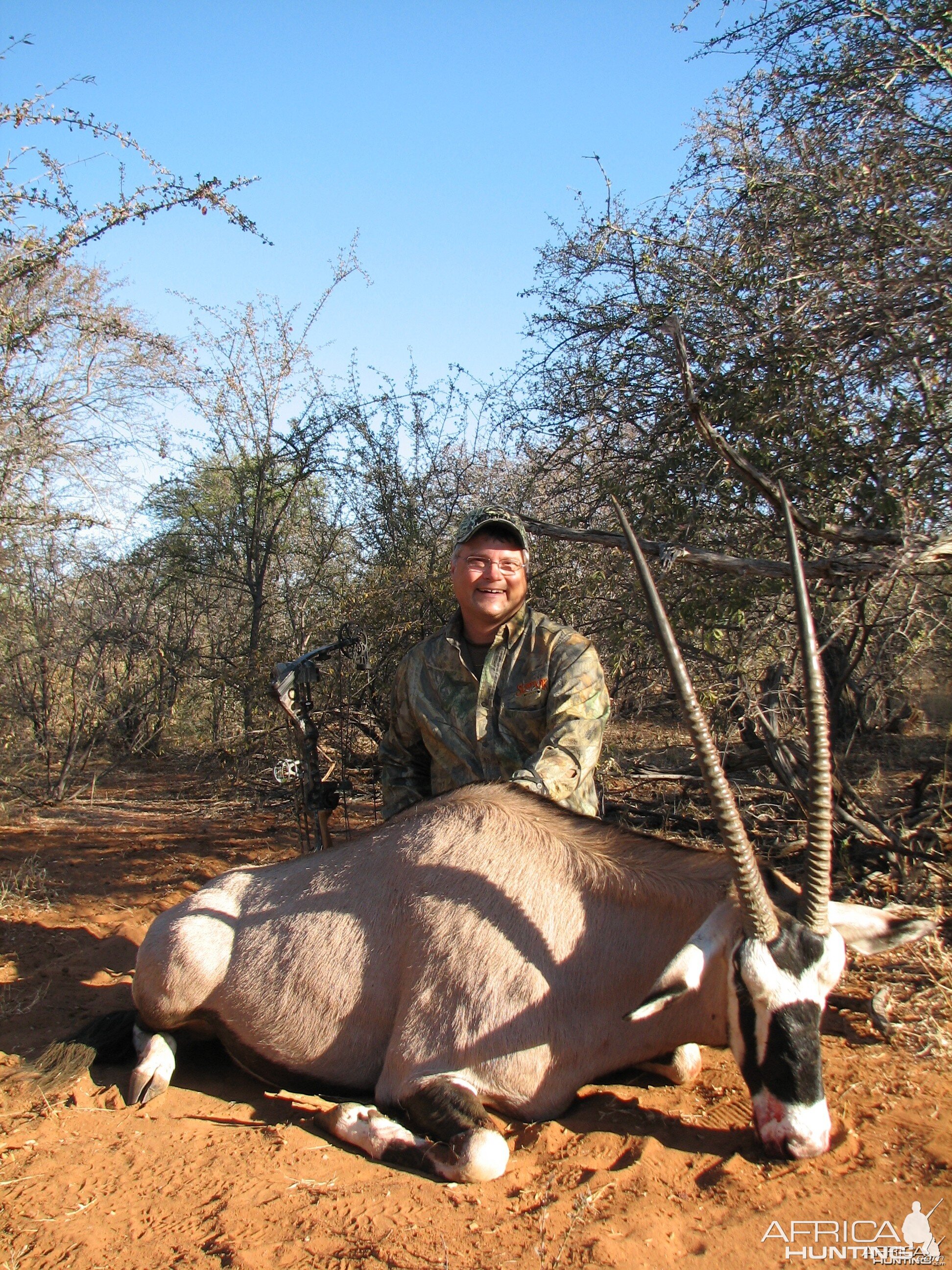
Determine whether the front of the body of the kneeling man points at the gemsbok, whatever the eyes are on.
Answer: yes

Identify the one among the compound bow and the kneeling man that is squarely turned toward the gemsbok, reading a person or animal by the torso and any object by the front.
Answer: the kneeling man

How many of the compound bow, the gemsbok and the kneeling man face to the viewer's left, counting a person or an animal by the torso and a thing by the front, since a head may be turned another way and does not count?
1

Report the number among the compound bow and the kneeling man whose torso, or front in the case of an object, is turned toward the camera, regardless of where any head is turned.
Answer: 1

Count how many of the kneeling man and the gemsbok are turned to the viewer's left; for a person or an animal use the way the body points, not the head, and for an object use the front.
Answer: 0

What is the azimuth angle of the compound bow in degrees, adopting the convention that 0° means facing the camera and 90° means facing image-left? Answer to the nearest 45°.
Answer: approximately 90°

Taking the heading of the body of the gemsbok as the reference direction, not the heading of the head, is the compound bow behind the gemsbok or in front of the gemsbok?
behind

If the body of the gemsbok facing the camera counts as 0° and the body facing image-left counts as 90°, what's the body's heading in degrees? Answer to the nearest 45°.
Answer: approximately 315°
